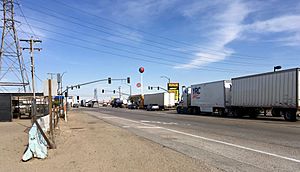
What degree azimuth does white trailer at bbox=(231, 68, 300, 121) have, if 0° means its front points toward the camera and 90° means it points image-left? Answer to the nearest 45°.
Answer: approximately 135°

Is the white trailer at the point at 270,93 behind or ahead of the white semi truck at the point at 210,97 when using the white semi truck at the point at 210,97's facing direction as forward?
behind

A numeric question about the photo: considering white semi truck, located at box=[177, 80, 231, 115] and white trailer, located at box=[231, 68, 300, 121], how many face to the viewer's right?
0

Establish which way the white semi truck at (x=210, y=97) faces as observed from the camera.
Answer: facing away from the viewer and to the left of the viewer
